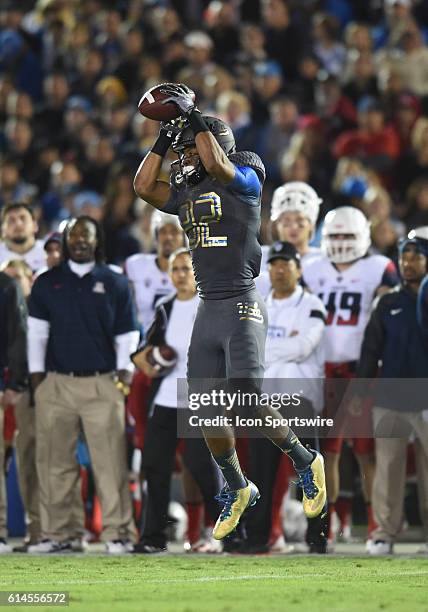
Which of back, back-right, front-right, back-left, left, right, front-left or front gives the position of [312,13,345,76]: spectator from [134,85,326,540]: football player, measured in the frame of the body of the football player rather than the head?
back-right

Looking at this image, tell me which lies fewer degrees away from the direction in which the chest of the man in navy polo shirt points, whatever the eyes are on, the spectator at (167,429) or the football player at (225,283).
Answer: the football player

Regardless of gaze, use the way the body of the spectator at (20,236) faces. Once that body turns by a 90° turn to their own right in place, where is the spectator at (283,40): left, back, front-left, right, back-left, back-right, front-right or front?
back-right

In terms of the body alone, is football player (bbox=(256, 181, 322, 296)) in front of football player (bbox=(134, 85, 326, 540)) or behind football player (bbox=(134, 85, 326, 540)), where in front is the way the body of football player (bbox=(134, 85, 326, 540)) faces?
behind

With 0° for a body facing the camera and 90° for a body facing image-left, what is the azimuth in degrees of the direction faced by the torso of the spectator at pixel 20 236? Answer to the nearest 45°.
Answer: approximately 0°

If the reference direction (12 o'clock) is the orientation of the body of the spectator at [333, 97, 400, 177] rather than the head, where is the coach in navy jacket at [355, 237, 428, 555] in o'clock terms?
the coach in navy jacket at [355, 237, 428, 555] is roughly at 12 o'clock from the spectator at [333, 97, 400, 177].

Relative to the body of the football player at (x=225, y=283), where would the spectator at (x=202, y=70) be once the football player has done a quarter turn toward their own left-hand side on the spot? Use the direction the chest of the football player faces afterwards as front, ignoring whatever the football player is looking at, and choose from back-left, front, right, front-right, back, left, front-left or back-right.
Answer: back-left

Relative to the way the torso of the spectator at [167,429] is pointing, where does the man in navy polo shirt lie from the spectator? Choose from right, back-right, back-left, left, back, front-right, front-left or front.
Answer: right
